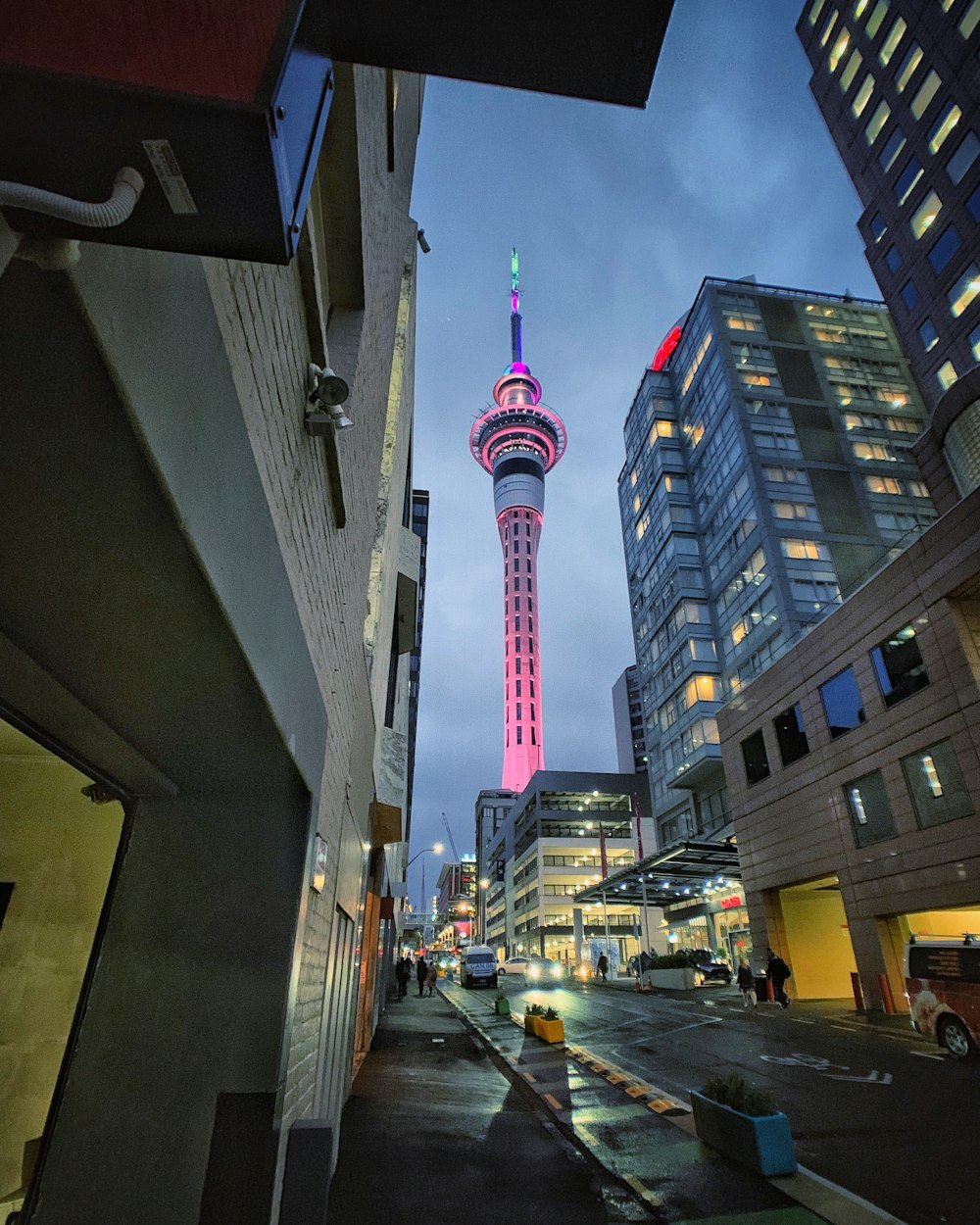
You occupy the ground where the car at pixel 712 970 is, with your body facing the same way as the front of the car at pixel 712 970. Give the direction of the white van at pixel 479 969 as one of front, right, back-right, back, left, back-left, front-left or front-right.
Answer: back-right

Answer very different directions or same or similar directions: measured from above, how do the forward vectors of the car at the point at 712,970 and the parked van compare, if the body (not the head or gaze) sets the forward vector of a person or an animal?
same or similar directions

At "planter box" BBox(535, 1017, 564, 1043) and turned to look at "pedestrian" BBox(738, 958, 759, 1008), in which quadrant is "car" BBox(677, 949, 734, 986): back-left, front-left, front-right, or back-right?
front-left

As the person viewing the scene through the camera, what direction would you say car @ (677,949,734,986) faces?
facing the viewer and to the right of the viewer

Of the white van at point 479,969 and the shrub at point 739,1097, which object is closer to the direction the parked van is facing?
the shrub

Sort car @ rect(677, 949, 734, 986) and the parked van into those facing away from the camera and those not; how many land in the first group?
0

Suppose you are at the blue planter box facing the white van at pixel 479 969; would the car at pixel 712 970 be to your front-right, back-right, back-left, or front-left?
front-right

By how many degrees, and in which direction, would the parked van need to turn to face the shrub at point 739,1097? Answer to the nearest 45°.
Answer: approximately 45° to its right

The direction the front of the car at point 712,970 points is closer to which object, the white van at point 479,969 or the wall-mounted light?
the wall-mounted light
